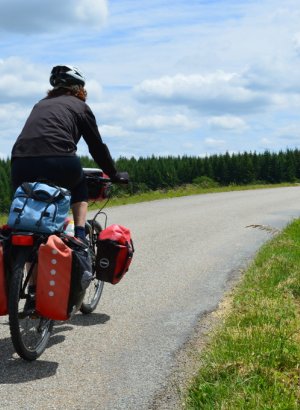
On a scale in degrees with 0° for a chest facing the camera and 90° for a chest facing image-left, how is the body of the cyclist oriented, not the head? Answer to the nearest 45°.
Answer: approximately 225°
